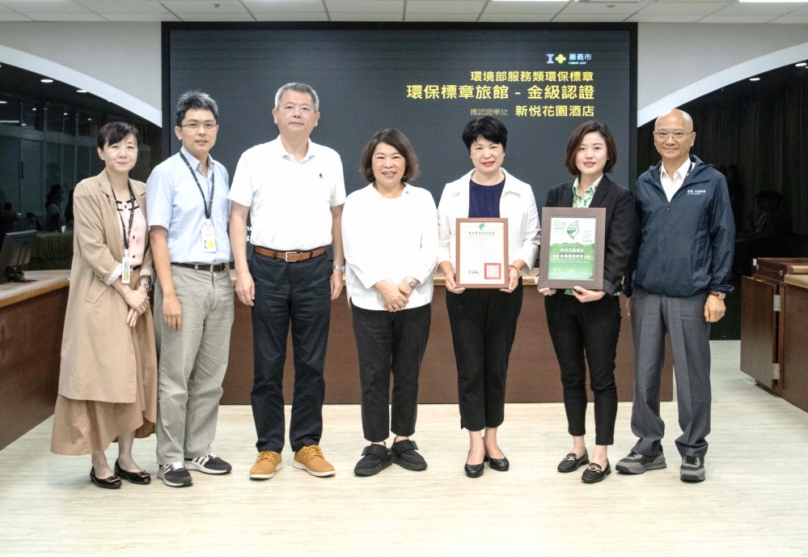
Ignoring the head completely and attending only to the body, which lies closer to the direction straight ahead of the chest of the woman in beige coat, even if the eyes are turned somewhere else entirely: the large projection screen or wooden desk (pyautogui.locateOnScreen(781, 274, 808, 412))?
the wooden desk

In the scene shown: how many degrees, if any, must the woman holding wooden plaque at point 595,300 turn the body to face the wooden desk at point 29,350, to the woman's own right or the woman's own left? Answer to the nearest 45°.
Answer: approximately 45° to the woman's own right

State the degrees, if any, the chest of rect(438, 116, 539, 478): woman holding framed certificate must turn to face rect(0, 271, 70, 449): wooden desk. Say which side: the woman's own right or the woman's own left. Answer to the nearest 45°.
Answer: approximately 90° to the woman's own right

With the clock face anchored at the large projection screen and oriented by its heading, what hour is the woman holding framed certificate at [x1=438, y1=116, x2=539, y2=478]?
The woman holding framed certificate is roughly at 12 o'clock from the large projection screen.

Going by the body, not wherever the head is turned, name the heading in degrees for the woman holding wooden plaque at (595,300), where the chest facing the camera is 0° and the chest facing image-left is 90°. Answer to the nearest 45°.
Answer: approximately 45°

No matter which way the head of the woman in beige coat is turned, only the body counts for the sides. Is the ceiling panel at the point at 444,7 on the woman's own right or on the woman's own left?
on the woman's own left

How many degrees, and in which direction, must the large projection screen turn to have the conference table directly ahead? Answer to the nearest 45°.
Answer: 0° — it already faces it

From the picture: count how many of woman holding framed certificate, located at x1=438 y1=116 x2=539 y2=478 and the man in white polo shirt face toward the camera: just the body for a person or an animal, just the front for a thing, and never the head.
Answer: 2
